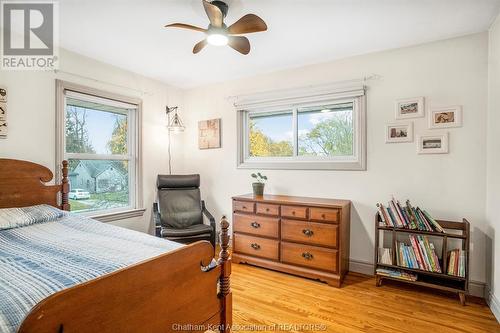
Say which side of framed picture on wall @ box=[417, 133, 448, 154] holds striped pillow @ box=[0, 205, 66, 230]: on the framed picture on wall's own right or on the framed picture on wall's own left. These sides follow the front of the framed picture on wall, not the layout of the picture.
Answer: on the framed picture on wall's own right

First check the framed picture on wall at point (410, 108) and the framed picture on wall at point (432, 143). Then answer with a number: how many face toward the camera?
2

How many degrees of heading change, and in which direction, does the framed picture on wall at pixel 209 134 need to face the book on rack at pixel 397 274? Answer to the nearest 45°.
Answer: approximately 90° to its left

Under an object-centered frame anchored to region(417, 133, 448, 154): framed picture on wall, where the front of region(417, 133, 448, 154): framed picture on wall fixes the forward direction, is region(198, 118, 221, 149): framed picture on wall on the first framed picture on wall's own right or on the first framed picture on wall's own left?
on the first framed picture on wall's own right

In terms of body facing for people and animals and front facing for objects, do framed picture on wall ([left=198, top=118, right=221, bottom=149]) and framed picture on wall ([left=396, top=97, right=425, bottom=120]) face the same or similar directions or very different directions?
same or similar directions

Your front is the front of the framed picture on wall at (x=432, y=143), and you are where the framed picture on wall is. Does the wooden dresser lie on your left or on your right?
on your right

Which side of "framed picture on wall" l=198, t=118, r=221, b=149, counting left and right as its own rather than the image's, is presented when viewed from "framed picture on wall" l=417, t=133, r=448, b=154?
left

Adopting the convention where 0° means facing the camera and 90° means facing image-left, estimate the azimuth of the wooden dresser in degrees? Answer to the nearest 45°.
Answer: approximately 45°

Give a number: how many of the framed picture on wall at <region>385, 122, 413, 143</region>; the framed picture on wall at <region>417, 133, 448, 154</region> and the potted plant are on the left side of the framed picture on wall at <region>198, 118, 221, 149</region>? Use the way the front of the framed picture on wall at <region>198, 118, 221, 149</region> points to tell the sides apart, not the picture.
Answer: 3

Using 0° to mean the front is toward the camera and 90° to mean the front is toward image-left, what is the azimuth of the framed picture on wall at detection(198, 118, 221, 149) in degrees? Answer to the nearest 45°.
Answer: approximately 45°

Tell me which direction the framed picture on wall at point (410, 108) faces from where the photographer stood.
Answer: facing the viewer

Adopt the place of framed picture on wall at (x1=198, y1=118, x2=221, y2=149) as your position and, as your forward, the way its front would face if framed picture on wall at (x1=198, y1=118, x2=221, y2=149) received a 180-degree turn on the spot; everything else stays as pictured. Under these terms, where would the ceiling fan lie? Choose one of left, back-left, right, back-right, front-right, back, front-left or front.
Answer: back-right

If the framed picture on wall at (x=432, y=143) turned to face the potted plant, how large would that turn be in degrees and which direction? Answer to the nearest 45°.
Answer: approximately 90° to its right
